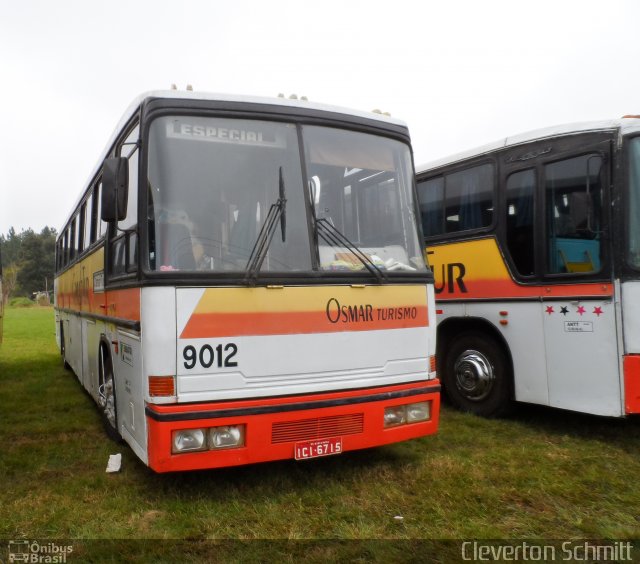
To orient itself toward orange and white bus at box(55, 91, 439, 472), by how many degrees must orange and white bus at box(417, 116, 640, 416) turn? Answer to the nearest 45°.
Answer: approximately 90° to its right

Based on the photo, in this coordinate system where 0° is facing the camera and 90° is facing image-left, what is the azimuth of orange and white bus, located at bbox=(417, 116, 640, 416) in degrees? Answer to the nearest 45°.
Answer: approximately 315°

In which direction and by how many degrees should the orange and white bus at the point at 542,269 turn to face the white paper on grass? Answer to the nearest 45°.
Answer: approximately 90° to its right
